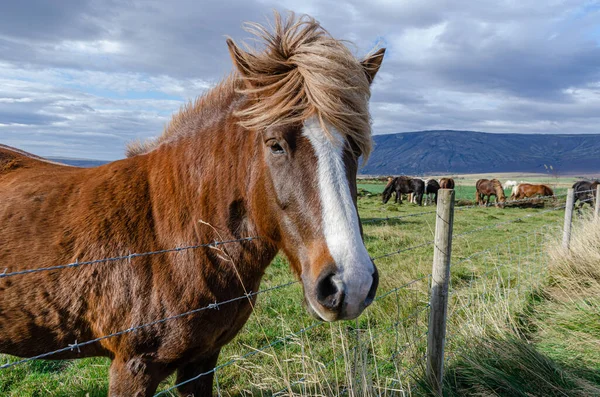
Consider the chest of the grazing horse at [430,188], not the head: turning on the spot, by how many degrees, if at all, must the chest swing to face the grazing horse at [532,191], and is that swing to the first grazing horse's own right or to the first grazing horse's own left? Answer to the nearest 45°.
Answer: approximately 90° to the first grazing horse's own right

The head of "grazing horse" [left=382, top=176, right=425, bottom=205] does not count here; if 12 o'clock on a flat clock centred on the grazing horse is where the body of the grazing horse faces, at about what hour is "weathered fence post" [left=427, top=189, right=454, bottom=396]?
The weathered fence post is roughly at 9 o'clock from the grazing horse.

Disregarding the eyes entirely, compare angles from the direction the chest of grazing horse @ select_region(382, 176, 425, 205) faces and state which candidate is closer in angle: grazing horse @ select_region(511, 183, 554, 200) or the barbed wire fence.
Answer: the barbed wire fence

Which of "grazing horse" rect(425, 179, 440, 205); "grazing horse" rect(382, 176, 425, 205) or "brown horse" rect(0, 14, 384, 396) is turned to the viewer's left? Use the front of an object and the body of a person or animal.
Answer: "grazing horse" rect(382, 176, 425, 205)

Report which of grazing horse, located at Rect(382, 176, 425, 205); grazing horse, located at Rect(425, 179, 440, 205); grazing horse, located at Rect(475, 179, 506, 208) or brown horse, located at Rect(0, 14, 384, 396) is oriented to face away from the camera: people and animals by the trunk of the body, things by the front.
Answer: grazing horse, located at Rect(425, 179, 440, 205)

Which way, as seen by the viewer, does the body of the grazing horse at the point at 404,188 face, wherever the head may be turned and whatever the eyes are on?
to the viewer's left

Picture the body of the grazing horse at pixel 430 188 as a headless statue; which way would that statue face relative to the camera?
away from the camera

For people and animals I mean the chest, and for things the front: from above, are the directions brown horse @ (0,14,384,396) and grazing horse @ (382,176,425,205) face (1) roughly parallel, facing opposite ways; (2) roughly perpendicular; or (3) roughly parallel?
roughly parallel, facing opposite ways

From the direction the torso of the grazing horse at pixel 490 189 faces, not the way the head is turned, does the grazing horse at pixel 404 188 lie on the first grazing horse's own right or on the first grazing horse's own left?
on the first grazing horse's own right

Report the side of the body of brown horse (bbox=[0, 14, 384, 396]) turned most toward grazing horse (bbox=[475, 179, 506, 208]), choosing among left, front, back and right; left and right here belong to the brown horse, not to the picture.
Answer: left

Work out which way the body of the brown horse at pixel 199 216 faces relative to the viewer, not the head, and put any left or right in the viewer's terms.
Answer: facing the viewer and to the right of the viewer

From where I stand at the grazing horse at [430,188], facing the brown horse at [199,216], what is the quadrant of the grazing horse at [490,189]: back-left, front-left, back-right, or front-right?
back-left
